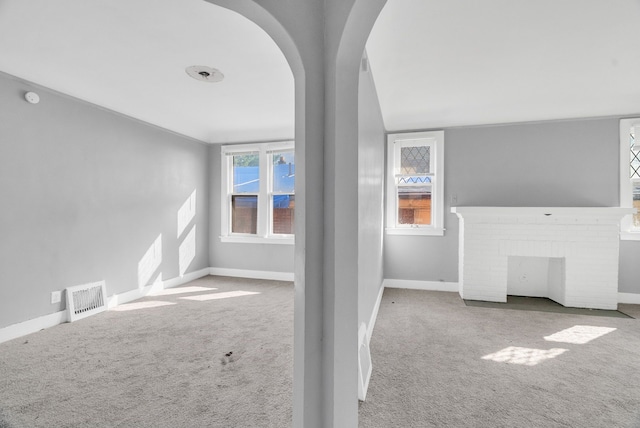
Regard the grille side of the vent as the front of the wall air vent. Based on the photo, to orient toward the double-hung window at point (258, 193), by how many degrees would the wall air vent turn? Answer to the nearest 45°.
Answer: approximately 45° to its left

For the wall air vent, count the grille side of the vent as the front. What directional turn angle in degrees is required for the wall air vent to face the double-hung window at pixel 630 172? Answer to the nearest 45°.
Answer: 0° — it already faces it

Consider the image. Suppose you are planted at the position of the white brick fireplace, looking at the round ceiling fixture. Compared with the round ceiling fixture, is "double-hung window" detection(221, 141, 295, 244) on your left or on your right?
right

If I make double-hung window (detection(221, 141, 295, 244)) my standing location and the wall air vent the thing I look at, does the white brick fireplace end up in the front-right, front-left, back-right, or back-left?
back-left

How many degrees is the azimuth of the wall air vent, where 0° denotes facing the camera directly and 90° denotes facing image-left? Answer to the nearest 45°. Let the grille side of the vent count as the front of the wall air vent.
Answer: approximately 315°
